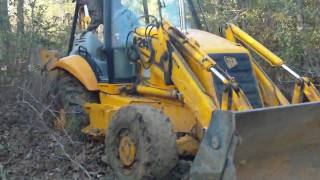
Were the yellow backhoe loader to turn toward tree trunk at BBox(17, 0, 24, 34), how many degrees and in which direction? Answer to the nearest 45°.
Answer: approximately 180°

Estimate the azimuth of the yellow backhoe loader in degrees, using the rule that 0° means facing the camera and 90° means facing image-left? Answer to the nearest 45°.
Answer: approximately 315°

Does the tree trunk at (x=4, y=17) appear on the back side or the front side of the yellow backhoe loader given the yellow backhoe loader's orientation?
on the back side
